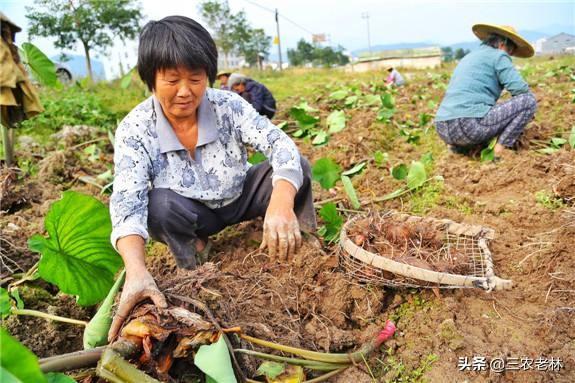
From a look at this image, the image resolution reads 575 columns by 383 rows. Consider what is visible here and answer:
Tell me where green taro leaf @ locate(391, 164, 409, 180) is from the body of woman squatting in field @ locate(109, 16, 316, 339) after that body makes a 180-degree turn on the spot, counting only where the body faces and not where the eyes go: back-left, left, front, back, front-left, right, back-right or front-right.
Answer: front-right

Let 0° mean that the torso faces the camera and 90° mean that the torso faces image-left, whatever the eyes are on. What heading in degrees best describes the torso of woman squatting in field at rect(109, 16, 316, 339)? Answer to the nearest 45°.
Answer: approximately 0°

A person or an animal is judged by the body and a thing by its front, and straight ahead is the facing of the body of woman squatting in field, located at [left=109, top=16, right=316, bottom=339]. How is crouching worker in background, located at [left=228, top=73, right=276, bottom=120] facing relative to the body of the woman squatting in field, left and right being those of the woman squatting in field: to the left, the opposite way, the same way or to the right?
to the right

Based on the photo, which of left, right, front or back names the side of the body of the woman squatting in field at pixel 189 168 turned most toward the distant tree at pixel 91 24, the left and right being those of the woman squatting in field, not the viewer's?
back

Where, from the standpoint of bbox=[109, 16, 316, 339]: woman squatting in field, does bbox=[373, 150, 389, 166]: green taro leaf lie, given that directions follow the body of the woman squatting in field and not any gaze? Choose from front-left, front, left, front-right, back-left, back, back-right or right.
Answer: back-left

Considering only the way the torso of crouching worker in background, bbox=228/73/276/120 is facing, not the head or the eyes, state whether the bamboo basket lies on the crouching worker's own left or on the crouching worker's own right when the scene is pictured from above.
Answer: on the crouching worker's own left

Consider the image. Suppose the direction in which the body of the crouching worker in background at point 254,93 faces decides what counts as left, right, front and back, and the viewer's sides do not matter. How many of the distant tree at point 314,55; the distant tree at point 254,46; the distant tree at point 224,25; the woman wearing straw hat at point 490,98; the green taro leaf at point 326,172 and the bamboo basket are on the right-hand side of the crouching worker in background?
3

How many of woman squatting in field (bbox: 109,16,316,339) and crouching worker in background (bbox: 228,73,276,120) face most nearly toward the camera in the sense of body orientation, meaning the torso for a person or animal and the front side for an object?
1

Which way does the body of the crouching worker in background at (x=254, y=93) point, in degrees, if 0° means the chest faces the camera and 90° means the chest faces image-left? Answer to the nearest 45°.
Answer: approximately 90°

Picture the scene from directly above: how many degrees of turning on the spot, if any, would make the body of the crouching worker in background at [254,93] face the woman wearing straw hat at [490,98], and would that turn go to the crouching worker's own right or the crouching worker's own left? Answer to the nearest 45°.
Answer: approximately 135° to the crouching worker's own left

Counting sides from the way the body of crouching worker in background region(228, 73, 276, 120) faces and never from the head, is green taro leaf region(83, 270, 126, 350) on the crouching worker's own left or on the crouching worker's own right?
on the crouching worker's own left
